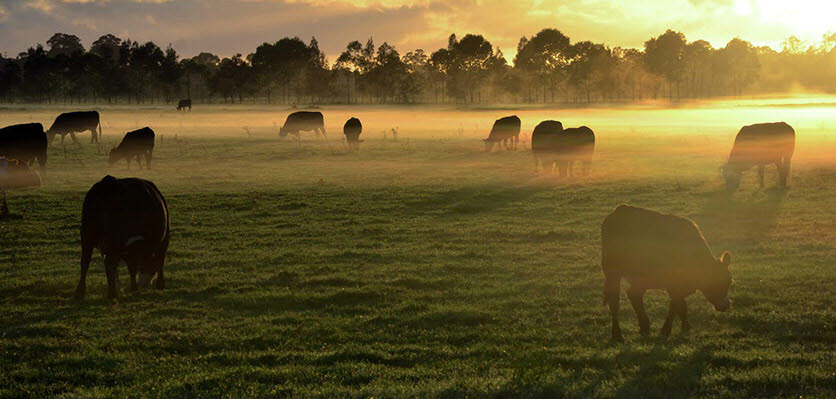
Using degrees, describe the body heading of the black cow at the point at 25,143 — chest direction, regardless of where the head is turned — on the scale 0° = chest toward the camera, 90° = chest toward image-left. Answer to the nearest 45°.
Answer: approximately 90°

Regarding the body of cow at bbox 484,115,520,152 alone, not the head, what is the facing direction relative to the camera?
to the viewer's left

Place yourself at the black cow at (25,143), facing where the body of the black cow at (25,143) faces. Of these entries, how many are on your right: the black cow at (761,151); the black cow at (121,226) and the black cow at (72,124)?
1

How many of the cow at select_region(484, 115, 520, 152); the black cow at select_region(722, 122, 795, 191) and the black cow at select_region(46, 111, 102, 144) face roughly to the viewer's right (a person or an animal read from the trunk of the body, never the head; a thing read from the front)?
0

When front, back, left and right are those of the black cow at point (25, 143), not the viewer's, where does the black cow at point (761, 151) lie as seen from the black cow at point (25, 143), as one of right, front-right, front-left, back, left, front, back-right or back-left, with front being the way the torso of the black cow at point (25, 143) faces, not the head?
back-left

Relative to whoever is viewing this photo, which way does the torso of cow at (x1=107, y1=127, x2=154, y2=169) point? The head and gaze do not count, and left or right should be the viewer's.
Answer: facing to the left of the viewer

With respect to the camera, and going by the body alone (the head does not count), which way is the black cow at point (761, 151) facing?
to the viewer's left

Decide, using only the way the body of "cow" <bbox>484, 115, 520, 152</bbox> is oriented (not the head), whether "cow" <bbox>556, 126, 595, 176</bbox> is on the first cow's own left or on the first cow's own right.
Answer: on the first cow's own left

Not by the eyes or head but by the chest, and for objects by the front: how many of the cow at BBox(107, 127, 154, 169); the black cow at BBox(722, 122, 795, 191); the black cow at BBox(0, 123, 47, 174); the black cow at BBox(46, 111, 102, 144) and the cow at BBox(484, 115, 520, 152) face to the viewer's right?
0

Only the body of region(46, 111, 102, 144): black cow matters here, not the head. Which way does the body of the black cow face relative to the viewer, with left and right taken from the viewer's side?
facing to the left of the viewer

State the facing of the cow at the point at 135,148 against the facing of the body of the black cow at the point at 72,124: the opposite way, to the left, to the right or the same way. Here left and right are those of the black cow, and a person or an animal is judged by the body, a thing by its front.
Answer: the same way
